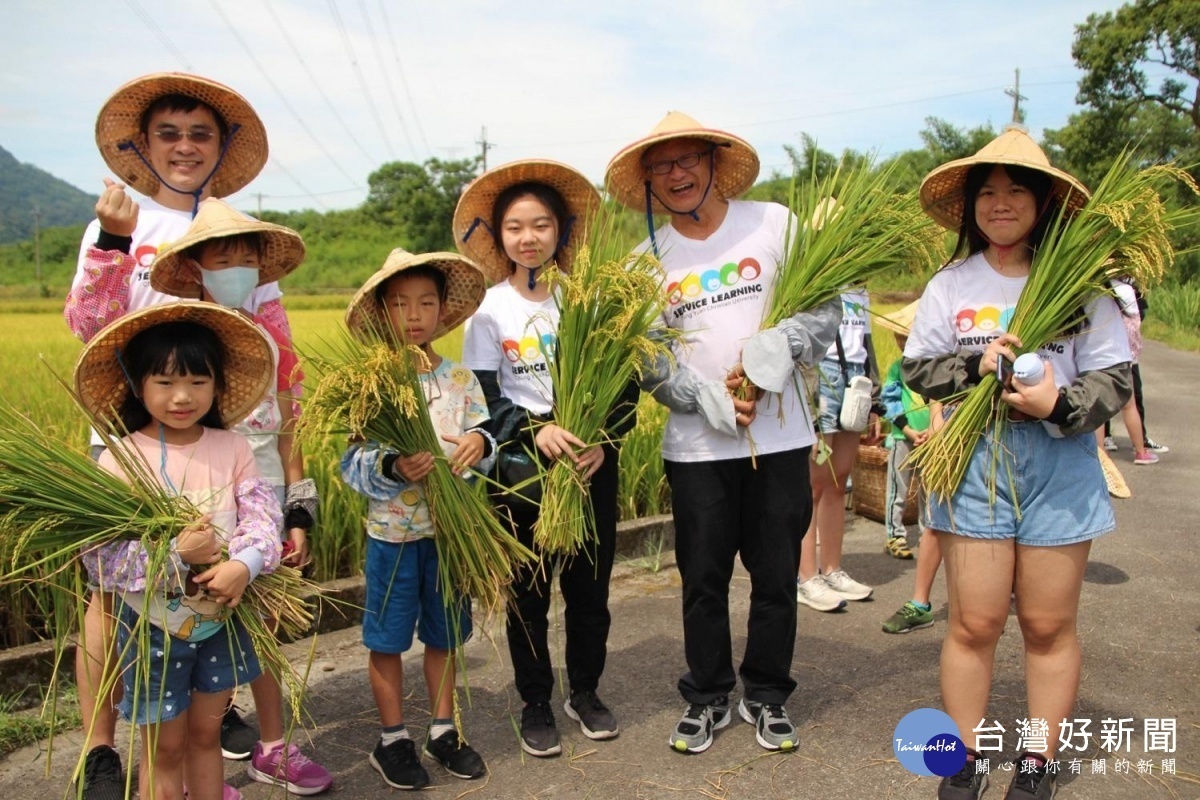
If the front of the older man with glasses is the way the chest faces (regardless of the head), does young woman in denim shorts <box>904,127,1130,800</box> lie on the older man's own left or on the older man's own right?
on the older man's own left

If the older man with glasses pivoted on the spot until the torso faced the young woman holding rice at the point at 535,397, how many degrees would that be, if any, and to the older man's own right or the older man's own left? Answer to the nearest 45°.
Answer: approximately 90° to the older man's own right

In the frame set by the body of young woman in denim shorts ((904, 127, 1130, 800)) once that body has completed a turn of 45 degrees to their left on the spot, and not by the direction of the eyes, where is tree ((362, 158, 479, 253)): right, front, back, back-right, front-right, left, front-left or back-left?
back

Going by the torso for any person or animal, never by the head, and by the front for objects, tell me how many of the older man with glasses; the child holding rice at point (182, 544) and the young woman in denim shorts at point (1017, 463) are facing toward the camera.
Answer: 3

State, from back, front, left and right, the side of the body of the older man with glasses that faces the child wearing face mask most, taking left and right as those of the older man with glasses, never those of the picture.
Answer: right

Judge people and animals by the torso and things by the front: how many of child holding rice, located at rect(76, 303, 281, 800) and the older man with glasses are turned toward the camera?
2

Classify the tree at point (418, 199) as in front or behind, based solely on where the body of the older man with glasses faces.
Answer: behind

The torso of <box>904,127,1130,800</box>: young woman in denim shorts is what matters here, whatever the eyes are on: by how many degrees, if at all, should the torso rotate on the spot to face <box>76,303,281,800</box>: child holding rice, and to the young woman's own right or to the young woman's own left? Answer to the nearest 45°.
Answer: approximately 45° to the young woman's own right
